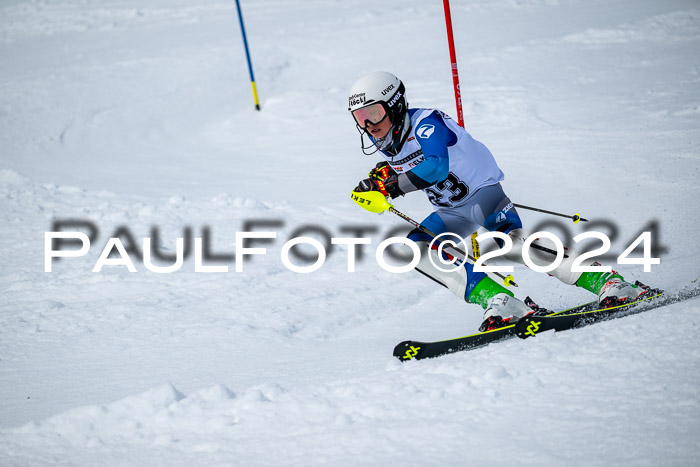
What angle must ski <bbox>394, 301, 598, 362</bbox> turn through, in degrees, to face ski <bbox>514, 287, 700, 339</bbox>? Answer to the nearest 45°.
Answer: approximately 180°

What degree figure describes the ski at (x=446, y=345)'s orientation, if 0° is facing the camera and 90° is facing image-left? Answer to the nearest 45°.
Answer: approximately 90°

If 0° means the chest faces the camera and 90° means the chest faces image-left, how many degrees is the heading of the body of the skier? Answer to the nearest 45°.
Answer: approximately 45°

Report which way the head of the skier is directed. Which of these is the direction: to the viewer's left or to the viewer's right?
to the viewer's left
